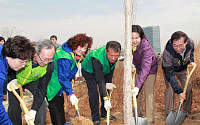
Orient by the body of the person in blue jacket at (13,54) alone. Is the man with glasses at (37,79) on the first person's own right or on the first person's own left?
on the first person's own left
